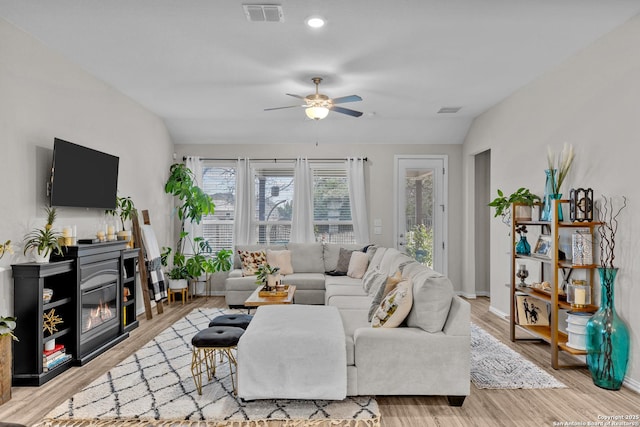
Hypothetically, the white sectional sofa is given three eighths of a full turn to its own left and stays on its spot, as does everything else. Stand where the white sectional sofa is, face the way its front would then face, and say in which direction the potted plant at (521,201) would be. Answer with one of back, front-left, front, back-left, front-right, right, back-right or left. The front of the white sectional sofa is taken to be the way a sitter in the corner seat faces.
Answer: front-left

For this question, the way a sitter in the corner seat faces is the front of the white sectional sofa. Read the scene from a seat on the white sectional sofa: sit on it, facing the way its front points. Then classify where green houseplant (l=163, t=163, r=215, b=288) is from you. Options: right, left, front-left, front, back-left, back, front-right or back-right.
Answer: right

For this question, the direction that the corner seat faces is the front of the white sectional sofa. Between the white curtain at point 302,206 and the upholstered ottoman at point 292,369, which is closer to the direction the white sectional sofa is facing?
the upholstered ottoman

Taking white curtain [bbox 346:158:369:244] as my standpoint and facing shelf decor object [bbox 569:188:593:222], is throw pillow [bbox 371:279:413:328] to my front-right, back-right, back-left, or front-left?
front-right

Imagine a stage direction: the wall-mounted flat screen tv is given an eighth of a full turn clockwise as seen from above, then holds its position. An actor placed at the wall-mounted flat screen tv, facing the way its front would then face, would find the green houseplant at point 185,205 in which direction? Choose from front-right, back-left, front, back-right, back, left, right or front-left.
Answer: back-left

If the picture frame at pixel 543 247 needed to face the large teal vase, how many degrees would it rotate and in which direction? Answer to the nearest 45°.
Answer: approximately 90° to its left

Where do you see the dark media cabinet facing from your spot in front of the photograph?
facing the viewer and to the right of the viewer

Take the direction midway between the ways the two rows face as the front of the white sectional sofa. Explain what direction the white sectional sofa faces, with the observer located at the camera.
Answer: facing the viewer and to the left of the viewer

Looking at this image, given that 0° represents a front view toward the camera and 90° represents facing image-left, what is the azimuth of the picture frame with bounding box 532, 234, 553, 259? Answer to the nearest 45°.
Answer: approximately 45°

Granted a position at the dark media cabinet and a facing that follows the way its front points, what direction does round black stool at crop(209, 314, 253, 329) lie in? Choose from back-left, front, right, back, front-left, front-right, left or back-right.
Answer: front

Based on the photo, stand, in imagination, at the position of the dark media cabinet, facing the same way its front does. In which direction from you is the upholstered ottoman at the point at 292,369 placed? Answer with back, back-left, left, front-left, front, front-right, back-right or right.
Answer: front

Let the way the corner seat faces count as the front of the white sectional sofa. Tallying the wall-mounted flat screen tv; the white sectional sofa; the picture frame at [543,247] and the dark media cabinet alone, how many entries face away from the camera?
0

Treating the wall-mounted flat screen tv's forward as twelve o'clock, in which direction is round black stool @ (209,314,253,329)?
The round black stool is roughly at 12 o'clock from the wall-mounted flat screen tv.

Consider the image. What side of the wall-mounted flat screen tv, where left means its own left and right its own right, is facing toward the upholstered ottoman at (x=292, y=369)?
front

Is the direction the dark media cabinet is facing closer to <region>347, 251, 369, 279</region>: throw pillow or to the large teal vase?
the large teal vase

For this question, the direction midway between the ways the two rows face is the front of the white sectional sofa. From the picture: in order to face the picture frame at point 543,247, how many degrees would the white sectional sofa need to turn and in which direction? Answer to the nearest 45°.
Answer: approximately 180°

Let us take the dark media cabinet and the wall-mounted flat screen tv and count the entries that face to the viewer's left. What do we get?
0

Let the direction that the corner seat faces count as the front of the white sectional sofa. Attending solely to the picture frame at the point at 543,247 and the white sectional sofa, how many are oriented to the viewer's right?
0
